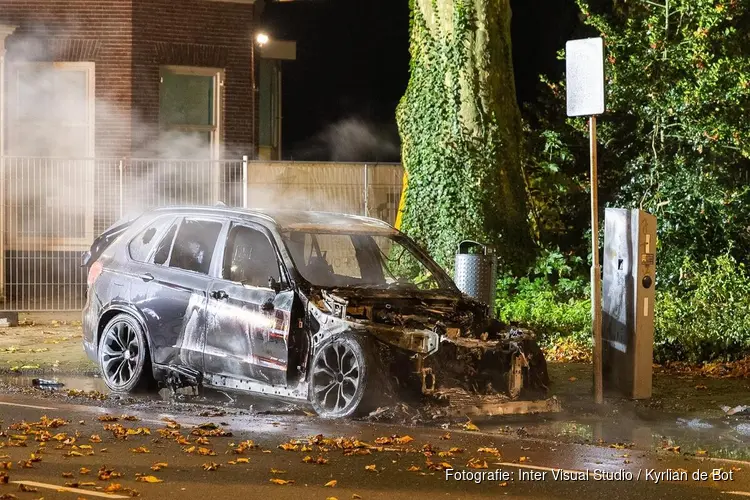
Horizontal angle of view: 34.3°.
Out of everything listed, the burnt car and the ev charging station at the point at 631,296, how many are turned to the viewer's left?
0

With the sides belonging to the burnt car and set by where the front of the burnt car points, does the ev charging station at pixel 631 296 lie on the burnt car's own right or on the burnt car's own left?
on the burnt car's own left

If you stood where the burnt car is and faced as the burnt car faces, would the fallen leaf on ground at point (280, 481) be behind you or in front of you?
in front

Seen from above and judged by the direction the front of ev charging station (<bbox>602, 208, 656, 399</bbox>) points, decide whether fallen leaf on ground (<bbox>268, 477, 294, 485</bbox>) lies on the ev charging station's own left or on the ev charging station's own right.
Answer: on the ev charging station's own right

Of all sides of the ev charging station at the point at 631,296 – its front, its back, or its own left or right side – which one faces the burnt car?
right

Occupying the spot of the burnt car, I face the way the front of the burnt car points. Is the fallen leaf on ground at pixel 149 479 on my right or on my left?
on my right

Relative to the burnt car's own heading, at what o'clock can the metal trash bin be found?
The metal trash bin is roughly at 9 o'clock from the burnt car.

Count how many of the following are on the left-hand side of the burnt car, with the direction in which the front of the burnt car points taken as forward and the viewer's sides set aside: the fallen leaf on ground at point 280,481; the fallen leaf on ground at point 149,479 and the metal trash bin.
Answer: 1

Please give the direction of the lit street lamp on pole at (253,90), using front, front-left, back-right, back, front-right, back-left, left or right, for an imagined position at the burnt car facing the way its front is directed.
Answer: back-left

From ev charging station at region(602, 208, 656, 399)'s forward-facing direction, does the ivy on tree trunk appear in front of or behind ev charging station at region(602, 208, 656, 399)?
behind

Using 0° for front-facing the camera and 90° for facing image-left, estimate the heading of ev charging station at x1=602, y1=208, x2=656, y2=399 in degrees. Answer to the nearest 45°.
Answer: approximately 315°
